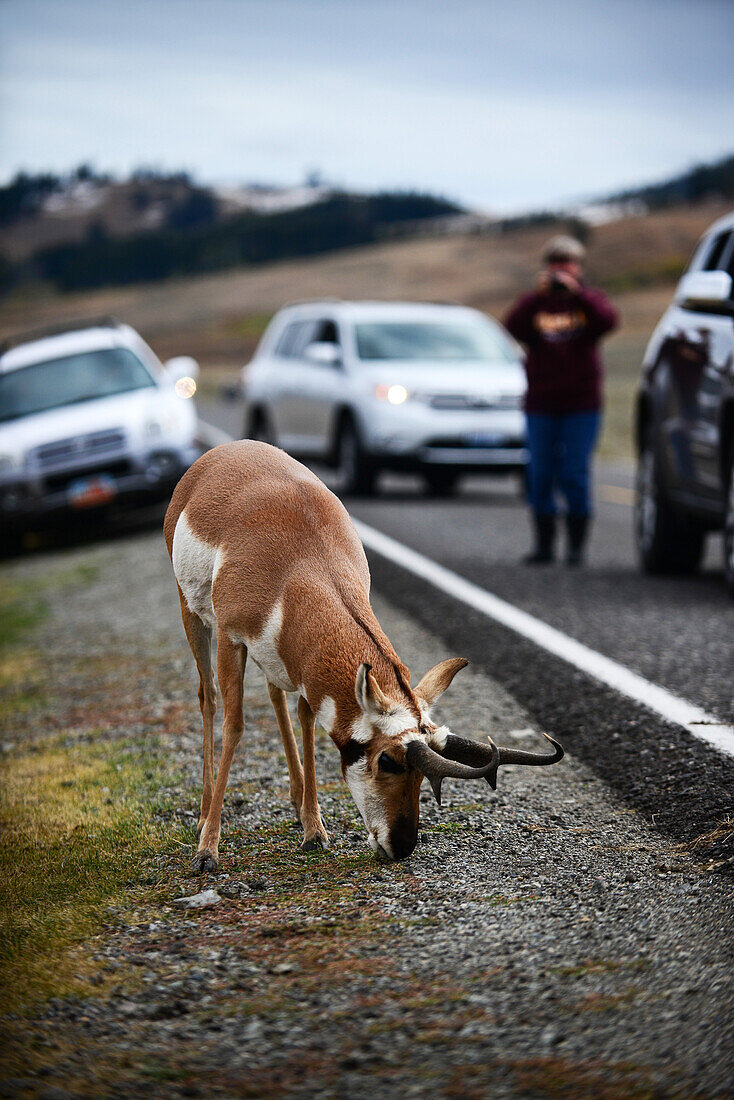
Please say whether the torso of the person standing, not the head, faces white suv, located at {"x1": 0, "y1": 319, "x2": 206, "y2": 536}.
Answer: no

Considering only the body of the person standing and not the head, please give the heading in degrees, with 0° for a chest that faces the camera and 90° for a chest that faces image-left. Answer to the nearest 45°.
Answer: approximately 0°

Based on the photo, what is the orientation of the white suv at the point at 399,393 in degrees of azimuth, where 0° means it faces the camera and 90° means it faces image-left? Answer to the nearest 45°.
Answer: approximately 315°

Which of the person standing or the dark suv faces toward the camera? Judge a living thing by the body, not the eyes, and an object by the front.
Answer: the person standing

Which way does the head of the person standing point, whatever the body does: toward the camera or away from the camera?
toward the camera

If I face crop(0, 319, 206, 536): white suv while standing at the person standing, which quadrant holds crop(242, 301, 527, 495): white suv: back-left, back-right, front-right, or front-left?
front-right

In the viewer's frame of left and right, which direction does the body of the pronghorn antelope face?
facing the viewer and to the right of the viewer

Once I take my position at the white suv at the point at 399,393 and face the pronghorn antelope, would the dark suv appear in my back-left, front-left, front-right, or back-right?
front-left

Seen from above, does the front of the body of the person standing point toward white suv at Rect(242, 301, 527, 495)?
no

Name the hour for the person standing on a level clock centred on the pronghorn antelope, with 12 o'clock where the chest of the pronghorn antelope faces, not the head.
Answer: The person standing is roughly at 8 o'clock from the pronghorn antelope.

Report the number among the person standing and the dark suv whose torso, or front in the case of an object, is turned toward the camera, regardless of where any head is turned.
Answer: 1

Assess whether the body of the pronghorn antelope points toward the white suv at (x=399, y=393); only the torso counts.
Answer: no

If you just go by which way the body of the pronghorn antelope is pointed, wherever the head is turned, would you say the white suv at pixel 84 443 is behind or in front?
behind

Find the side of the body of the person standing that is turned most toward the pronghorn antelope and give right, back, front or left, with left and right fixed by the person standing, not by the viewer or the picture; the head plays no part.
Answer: front
